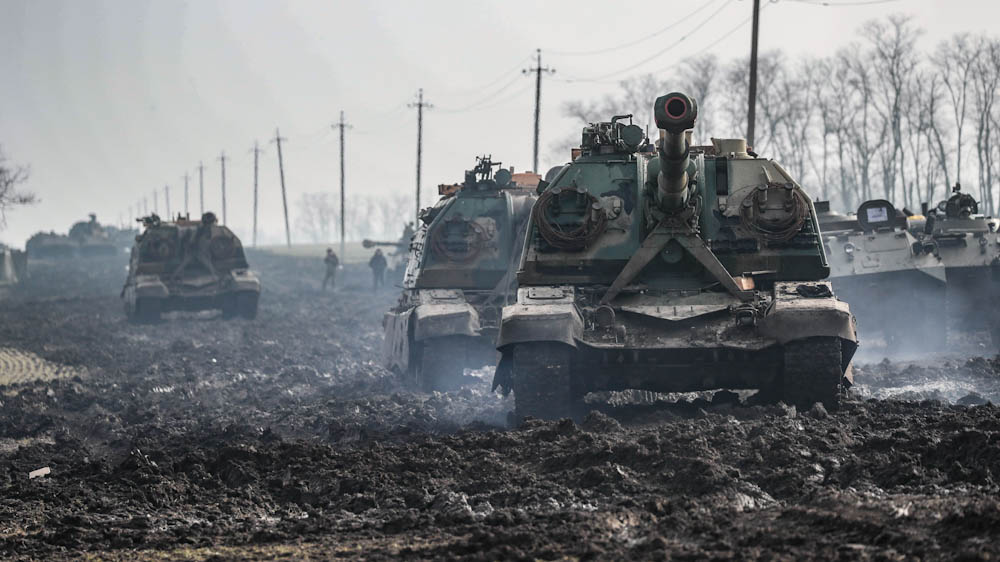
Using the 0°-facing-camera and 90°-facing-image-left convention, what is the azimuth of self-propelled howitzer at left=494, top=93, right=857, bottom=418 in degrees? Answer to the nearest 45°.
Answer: approximately 0°

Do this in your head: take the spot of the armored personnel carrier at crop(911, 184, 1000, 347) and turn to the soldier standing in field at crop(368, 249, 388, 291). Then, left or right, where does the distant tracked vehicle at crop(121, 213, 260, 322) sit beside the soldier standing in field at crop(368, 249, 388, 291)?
left

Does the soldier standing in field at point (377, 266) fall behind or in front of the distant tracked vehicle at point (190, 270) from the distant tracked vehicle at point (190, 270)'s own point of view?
behind

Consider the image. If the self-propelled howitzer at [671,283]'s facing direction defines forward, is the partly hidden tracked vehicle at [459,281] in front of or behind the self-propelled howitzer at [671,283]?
behind

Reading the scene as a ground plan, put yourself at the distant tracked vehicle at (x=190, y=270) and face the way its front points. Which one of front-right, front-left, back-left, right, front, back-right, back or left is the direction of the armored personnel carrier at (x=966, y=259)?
front-left

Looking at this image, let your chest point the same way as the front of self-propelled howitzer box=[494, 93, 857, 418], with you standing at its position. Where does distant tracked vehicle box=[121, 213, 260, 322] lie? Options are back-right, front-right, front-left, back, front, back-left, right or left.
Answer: back-right

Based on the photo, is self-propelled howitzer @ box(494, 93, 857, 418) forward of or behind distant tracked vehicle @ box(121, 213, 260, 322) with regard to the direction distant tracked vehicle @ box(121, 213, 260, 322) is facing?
forward

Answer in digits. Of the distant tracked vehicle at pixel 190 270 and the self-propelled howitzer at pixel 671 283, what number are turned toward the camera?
2

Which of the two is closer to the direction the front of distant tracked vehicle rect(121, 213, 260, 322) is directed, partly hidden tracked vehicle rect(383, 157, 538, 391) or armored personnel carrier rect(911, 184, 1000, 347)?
the partly hidden tracked vehicle

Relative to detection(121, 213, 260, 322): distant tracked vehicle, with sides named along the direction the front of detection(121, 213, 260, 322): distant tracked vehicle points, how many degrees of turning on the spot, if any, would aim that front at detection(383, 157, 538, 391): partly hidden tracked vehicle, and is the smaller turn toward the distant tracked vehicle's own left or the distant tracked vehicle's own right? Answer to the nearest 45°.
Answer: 0° — it already faces it

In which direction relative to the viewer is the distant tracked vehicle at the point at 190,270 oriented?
toward the camera

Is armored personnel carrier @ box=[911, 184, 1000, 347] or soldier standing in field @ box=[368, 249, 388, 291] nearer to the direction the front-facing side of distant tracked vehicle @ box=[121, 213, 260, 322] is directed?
the armored personnel carrier

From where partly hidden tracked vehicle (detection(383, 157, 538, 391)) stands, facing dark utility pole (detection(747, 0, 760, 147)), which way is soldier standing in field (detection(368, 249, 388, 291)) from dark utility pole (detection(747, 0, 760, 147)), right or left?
left

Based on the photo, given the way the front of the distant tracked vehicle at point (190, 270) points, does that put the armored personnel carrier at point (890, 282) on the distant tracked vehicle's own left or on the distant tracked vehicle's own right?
on the distant tracked vehicle's own left
